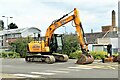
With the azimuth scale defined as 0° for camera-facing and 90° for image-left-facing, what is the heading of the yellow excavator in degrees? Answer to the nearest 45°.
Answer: approximately 315°
